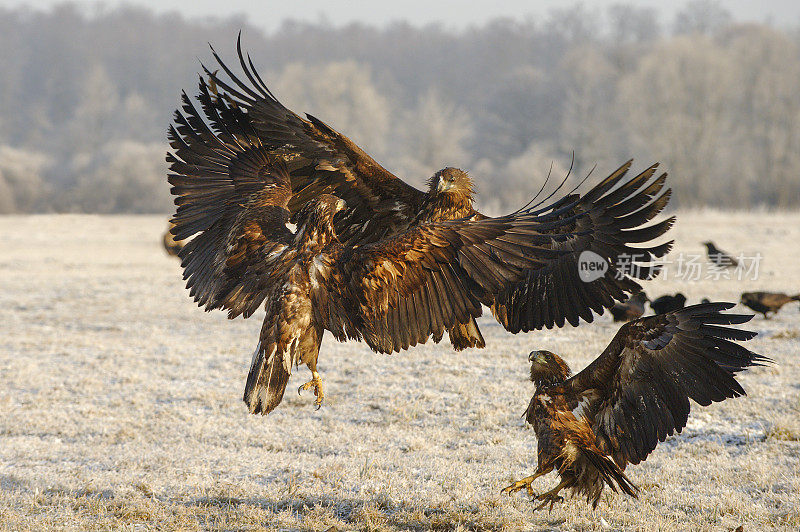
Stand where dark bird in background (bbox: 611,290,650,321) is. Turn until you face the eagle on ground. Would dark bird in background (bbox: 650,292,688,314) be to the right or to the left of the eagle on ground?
left

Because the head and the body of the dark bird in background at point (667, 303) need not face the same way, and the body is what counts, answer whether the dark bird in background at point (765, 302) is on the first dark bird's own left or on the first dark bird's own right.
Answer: on the first dark bird's own left
